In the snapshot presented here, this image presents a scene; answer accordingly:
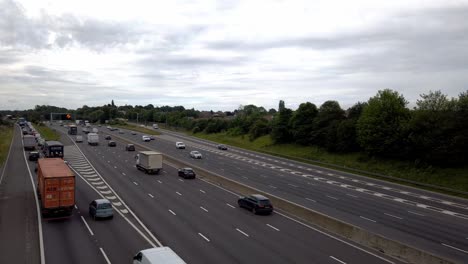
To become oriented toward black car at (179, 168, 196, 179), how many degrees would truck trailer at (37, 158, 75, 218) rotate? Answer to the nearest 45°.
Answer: approximately 45° to its right

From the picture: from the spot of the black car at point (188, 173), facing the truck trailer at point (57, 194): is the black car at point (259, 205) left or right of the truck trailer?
left

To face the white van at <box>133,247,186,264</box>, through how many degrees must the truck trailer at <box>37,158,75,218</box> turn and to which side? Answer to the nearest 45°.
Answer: approximately 180°

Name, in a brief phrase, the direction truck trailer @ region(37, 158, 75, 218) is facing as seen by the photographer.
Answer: facing away from the viewer

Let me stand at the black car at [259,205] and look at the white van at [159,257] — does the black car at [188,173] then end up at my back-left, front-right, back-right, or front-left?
back-right

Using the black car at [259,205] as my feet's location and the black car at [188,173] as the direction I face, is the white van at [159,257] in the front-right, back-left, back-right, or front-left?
back-left

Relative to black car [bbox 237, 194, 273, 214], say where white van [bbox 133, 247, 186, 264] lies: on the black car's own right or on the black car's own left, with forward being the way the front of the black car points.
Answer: on the black car's own left
